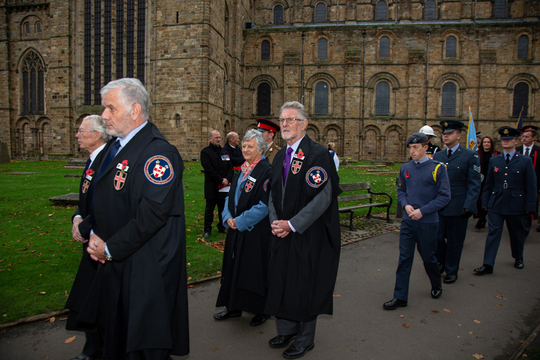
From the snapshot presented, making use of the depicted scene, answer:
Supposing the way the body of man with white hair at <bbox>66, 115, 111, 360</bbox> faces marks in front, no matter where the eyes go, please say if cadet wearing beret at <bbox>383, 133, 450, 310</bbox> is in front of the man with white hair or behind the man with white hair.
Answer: behind

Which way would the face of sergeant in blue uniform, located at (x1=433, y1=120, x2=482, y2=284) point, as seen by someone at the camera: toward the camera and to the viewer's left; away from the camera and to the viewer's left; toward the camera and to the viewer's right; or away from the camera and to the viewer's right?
toward the camera and to the viewer's left

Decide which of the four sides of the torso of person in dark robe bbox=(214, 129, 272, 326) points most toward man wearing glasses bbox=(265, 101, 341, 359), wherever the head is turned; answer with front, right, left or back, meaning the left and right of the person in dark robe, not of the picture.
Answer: left

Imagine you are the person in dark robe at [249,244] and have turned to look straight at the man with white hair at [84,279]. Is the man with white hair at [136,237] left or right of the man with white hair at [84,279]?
left

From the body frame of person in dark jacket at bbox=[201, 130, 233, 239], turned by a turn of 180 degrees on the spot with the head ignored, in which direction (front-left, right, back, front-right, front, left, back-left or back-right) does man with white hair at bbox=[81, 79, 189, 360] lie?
back-left

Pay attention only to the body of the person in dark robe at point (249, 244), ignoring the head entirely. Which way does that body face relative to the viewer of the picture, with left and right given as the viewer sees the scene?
facing the viewer and to the left of the viewer

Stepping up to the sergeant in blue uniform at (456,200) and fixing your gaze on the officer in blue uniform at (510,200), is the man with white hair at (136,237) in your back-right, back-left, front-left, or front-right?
back-right

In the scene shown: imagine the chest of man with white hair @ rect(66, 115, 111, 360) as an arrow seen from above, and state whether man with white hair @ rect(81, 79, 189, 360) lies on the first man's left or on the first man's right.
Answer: on the first man's left

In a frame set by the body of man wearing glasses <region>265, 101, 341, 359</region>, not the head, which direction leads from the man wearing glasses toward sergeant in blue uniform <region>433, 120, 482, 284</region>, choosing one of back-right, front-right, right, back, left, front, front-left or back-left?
back

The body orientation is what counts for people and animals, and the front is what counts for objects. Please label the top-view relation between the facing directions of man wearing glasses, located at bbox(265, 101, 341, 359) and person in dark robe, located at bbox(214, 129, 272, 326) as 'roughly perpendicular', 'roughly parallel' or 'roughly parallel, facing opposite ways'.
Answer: roughly parallel

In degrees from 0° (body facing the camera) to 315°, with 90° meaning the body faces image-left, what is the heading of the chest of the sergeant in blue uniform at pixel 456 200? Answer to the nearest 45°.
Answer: approximately 45°
